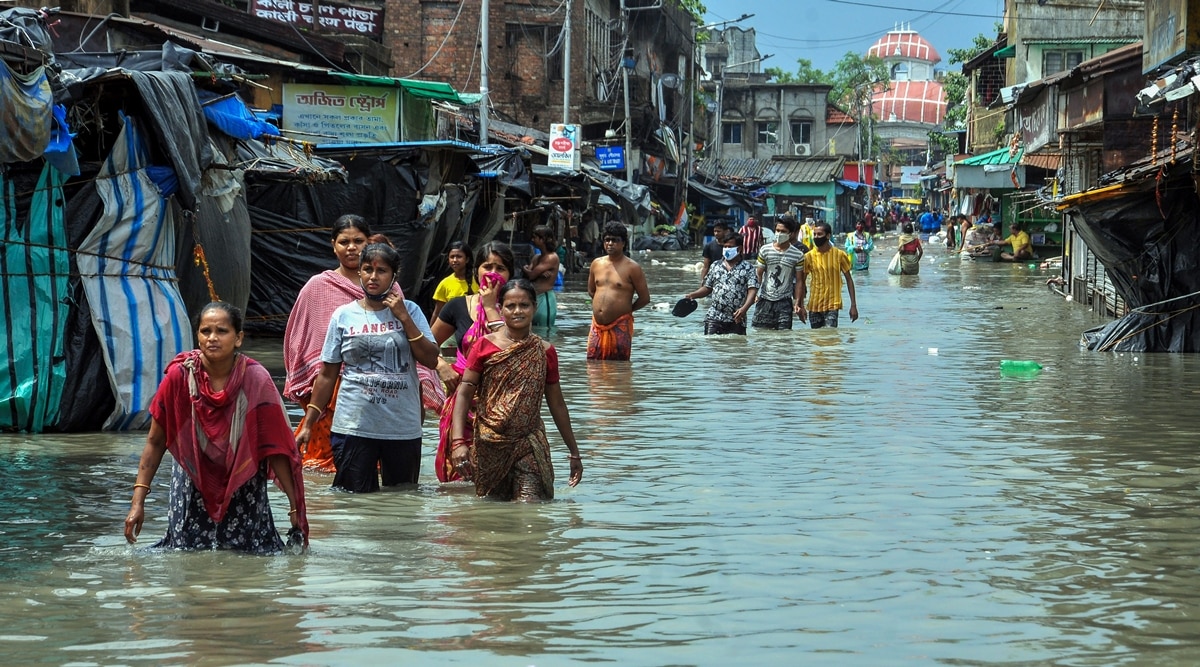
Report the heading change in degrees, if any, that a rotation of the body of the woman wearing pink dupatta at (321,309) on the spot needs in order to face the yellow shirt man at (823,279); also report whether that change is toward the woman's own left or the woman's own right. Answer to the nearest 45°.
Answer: approximately 135° to the woman's own left

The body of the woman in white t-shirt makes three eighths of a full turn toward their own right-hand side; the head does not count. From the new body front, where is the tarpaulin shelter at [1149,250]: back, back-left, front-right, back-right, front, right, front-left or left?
right

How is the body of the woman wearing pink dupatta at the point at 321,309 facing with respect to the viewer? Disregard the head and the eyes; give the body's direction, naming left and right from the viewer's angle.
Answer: facing the viewer

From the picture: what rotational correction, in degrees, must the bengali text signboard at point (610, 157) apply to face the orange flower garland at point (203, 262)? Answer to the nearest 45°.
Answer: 0° — it already faces it

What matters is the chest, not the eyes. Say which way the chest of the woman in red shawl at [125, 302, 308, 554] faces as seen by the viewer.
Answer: toward the camera

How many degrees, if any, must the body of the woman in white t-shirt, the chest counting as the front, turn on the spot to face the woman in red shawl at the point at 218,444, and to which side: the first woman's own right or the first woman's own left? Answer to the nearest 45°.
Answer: approximately 45° to the first woman's own right

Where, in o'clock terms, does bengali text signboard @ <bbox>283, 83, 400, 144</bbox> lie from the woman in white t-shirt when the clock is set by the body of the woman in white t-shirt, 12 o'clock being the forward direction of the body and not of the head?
The bengali text signboard is roughly at 6 o'clock from the woman in white t-shirt.

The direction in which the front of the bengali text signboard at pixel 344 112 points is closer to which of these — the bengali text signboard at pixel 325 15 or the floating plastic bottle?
the floating plastic bottle

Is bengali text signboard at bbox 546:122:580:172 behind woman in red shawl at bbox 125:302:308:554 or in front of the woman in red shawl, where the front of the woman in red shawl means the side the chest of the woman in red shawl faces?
behind

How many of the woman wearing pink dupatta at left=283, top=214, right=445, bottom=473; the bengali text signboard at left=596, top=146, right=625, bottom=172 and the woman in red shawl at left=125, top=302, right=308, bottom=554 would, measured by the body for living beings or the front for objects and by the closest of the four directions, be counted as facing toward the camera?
3

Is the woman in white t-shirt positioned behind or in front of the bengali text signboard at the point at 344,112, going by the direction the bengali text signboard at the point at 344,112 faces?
in front

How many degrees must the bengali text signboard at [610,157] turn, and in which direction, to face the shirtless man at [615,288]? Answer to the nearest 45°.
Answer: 0° — it already faces them

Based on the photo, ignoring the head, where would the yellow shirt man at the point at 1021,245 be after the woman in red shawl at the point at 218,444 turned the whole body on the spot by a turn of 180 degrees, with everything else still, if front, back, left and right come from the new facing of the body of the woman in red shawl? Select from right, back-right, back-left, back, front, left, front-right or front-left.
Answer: front-right

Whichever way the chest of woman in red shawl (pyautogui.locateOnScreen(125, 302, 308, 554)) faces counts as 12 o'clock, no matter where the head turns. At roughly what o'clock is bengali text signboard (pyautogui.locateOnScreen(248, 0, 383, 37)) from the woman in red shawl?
The bengali text signboard is roughly at 6 o'clock from the woman in red shawl.

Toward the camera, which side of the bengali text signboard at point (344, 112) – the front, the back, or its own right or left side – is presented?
front

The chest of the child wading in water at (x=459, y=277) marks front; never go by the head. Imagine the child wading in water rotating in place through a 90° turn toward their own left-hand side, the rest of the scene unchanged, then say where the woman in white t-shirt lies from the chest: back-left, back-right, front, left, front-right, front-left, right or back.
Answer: right

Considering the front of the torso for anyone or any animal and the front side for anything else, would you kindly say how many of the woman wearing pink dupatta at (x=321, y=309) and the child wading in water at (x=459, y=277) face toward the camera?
2

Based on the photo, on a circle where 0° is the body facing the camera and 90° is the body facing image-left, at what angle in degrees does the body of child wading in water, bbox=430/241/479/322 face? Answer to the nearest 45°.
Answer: approximately 0°
